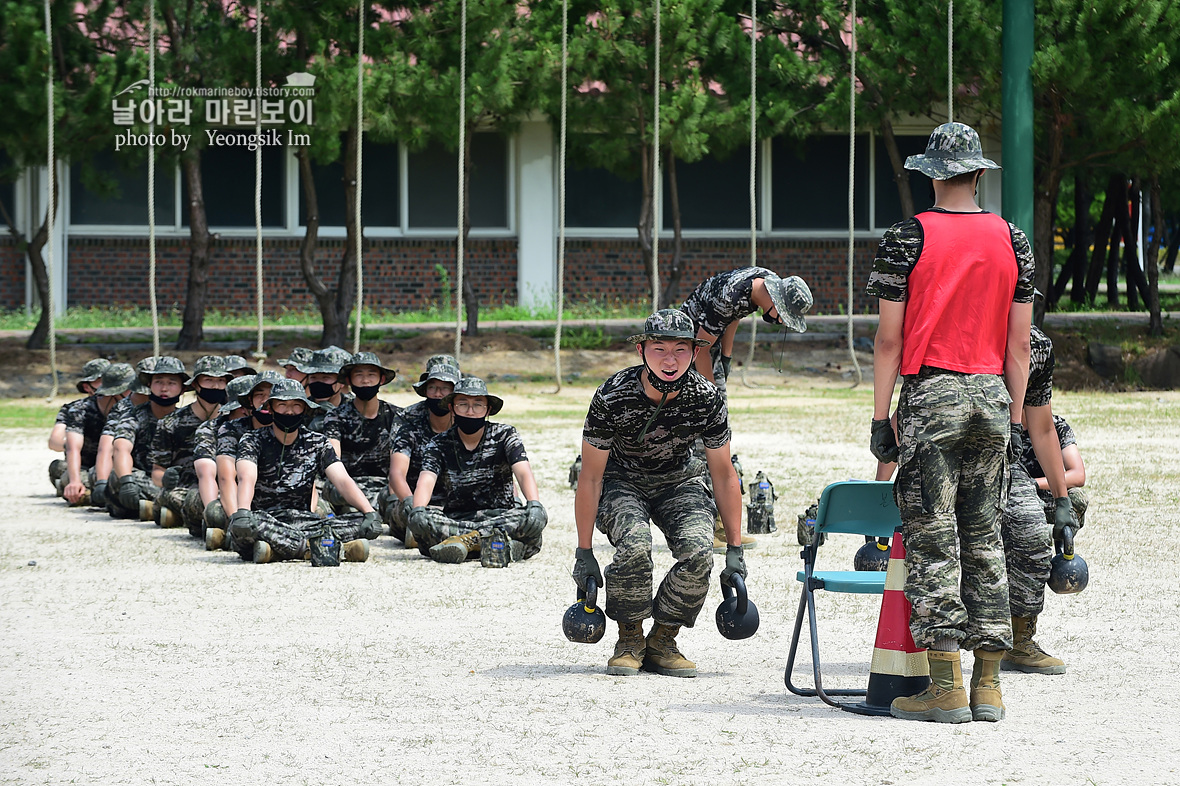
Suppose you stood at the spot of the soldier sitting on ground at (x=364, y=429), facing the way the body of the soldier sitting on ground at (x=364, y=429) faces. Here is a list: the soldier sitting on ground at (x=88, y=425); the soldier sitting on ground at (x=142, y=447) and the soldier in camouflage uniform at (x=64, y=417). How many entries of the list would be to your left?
0

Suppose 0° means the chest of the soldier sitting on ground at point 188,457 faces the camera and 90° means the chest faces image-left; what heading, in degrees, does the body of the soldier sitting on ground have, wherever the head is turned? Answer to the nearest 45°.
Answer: approximately 315°

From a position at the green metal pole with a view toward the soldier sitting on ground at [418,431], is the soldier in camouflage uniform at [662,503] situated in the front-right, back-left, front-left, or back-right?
front-left

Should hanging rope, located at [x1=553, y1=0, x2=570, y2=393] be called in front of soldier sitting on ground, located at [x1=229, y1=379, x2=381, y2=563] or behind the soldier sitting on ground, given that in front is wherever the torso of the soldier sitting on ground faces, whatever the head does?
behind

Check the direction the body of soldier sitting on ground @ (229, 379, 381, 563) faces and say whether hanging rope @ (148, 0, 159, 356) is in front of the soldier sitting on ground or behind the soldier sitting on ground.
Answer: behind

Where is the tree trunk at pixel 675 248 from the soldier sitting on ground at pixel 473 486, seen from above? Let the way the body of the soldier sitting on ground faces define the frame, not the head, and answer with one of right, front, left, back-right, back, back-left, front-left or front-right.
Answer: back

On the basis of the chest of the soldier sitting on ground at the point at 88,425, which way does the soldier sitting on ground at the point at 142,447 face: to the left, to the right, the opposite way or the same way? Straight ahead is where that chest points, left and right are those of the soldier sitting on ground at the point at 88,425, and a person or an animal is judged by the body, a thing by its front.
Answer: the same way

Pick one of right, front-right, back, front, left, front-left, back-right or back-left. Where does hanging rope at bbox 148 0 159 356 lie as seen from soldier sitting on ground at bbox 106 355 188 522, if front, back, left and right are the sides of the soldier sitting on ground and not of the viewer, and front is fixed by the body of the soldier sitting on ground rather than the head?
back-left

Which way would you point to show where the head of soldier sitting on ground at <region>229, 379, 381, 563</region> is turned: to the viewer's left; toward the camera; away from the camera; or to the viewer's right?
toward the camera

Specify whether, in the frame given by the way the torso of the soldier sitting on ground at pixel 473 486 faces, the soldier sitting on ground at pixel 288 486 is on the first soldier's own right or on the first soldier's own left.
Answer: on the first soldier's own right

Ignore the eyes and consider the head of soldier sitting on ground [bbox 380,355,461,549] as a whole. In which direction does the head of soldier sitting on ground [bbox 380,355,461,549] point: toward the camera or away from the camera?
toward the camera

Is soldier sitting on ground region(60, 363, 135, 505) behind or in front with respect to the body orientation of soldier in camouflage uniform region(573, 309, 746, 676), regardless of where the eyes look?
behind

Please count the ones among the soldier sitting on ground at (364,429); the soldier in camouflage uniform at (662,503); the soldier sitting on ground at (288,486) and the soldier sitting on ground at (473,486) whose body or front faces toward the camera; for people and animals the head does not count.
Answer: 4

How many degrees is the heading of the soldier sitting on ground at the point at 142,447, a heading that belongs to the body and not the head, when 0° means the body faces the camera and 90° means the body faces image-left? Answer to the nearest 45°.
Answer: approximately 315°

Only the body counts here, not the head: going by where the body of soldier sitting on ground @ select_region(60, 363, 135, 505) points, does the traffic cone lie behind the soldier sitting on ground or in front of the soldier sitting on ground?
in front

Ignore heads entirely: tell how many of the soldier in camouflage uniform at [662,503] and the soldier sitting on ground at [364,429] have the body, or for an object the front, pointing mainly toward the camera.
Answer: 2

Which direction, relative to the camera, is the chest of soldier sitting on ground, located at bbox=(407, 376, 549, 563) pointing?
toward the camera

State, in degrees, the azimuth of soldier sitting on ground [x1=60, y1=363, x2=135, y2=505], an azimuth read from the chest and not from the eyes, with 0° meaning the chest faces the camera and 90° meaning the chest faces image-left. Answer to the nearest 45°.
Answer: approximately 315°

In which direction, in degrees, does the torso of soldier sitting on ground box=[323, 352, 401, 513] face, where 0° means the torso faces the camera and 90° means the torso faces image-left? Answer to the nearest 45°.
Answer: approximately 0°
